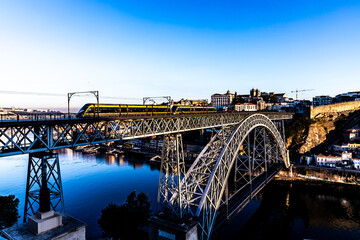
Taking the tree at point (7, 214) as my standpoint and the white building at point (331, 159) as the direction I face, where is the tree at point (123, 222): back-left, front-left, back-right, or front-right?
front-right
